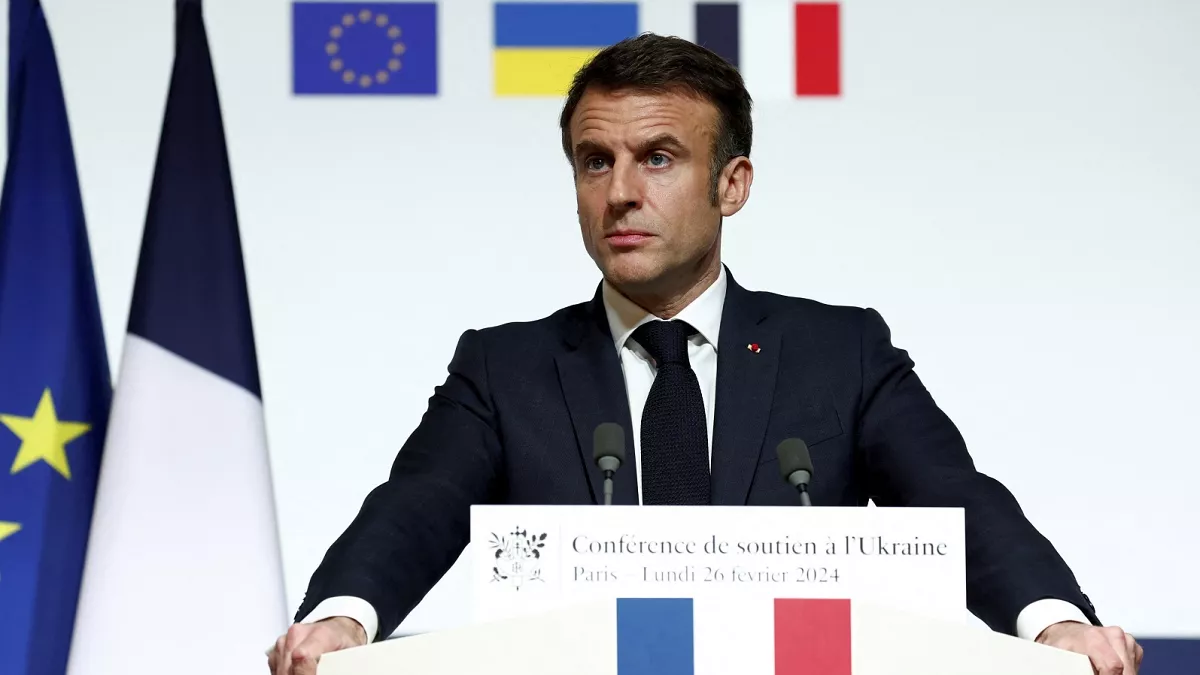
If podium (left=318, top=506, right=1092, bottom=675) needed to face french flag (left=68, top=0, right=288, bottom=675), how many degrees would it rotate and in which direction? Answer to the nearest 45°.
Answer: approximately 135° to its right

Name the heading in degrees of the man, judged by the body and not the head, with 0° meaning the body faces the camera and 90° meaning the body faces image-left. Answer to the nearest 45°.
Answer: approximately 0°

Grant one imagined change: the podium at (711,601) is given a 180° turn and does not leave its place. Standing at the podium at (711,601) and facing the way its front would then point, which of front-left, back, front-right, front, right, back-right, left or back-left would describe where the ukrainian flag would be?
front

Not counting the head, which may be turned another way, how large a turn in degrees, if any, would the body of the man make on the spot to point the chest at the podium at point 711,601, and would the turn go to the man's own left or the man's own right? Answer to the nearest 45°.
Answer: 0° — they already face it

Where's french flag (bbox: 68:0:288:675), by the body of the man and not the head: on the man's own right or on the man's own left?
on the man's own right

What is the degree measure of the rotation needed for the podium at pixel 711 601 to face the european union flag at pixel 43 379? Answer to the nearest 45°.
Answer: approximately 135° to its right

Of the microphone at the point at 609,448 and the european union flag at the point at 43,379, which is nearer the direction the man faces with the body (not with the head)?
the microphone

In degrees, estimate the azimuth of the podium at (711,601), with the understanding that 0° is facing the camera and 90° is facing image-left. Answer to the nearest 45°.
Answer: approximately 0°

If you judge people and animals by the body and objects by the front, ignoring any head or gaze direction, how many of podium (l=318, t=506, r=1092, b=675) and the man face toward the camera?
2

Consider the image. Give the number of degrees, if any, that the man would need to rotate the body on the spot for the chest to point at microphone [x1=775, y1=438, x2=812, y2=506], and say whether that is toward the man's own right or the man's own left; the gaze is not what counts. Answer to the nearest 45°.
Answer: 0° — they already face it
